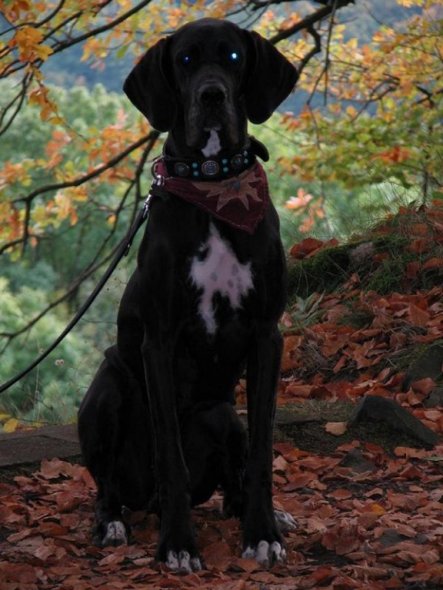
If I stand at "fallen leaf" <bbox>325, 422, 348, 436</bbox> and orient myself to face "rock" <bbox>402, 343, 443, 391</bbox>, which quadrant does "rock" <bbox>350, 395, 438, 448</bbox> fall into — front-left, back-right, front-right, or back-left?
front-right

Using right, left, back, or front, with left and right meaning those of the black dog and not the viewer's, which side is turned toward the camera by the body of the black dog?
front

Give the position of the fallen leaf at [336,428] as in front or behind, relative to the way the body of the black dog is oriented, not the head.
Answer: behind

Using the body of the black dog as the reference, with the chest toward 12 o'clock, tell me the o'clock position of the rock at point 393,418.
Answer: The rock is roughly at 7 o'clock from the black dog.

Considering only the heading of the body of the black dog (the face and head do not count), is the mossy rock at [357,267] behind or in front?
behind

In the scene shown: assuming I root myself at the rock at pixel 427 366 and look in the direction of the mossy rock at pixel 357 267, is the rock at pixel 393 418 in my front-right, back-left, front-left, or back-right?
back-left
